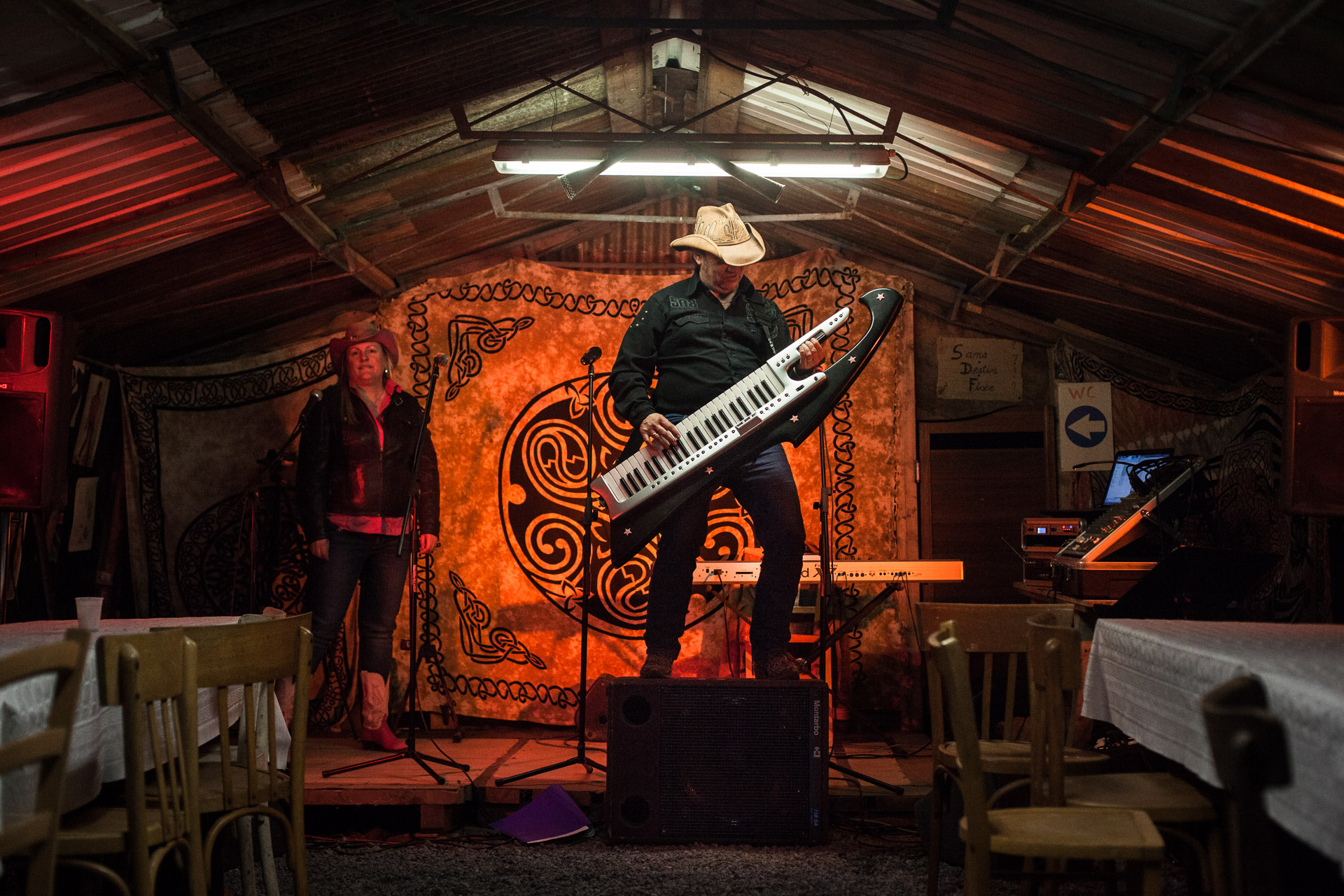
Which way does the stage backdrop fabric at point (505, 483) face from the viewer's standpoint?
toward the camera

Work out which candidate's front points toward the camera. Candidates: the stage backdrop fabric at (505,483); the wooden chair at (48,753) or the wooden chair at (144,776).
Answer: the stage backdrop fabric

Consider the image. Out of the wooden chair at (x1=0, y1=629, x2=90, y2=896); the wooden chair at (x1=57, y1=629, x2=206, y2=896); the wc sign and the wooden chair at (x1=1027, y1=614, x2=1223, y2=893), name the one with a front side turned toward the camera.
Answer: the wc sign

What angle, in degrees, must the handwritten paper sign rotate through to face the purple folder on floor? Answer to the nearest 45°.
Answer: approximately 45° to its right

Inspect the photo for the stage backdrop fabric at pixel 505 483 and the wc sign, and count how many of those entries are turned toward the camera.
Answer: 2

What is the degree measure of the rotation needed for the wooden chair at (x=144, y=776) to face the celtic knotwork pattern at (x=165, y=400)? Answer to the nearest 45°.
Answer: approximately 45° to its right

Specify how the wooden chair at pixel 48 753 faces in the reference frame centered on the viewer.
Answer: facing away from the viewer and to the left of the viewer

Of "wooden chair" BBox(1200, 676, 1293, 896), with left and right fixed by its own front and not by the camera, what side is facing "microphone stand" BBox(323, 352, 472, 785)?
left

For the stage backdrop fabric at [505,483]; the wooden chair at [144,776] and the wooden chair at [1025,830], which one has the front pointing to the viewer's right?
the wooden chair at [1025,830]

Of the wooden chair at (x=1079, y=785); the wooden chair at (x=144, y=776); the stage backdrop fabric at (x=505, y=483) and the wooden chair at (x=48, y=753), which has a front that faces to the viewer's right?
the wooden chair at (x=1079, y=785)

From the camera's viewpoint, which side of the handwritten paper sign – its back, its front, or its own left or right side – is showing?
front

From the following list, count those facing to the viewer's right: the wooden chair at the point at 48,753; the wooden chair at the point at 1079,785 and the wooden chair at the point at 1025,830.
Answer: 2

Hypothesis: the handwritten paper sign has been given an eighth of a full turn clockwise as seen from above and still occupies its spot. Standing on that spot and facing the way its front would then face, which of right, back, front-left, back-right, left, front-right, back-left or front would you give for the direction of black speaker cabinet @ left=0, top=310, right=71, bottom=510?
front

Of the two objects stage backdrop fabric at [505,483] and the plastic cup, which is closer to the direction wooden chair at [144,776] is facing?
the plastic cup

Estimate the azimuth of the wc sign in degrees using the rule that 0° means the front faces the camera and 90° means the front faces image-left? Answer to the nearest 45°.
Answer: approximately 0°

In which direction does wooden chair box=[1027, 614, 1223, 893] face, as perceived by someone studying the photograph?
facing to the right of the viewer

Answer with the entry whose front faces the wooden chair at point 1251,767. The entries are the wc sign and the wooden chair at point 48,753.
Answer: the wc sign

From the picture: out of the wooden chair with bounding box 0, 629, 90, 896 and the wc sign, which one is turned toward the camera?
the wc sign

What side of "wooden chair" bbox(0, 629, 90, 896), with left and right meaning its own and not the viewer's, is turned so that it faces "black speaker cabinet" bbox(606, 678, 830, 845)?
right
